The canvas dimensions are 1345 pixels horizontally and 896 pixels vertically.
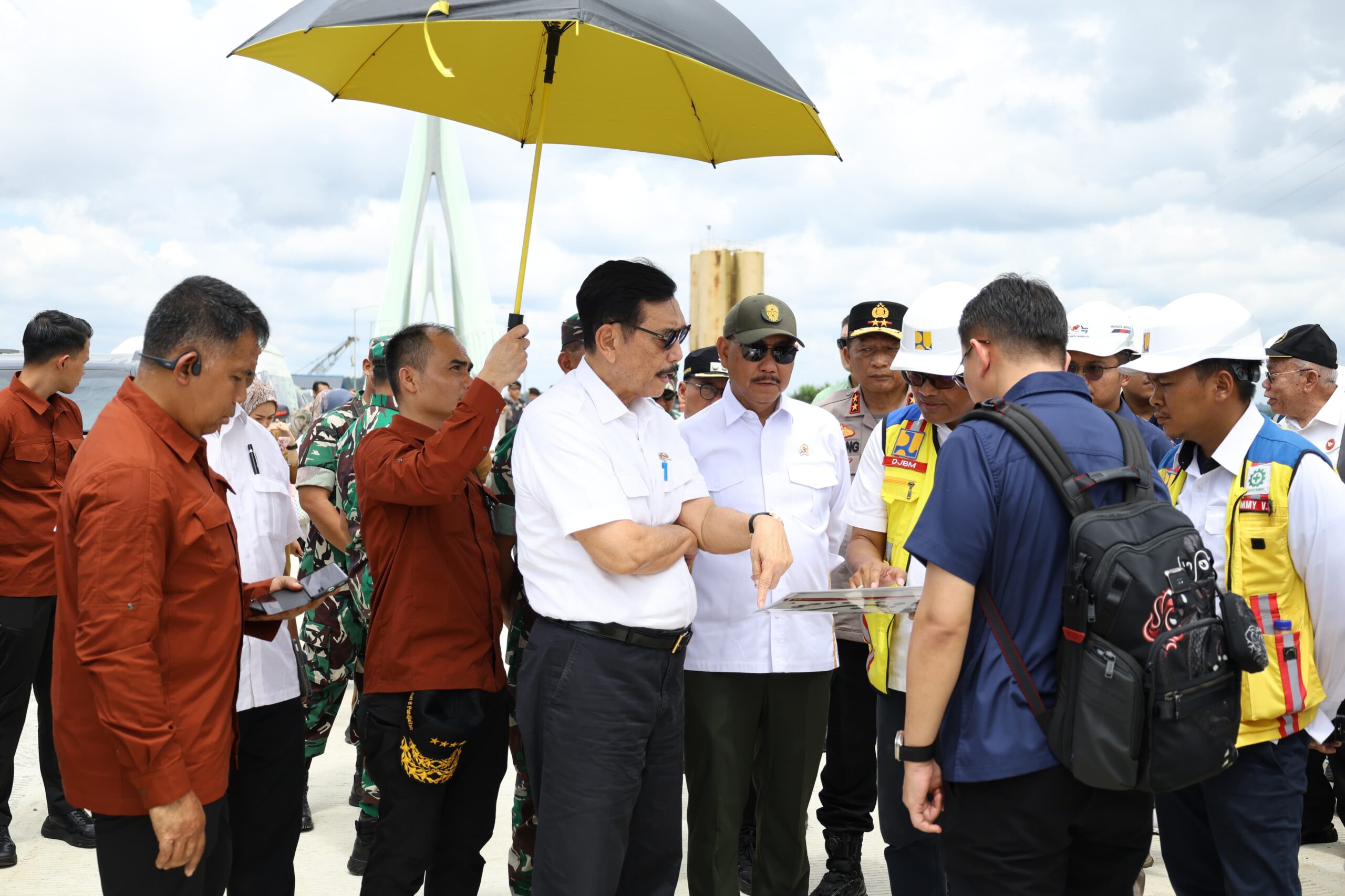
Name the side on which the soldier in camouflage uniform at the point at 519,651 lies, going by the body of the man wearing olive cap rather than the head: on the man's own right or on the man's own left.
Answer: on the man's own right

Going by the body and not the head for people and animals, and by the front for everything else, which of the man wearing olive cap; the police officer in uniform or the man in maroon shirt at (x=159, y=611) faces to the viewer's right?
the man in maroon shirt

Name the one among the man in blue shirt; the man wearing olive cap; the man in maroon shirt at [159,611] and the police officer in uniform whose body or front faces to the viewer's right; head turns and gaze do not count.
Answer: the man in maroon shirt

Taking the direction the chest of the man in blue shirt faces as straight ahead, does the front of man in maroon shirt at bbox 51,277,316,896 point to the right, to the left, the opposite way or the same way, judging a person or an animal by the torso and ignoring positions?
to the right

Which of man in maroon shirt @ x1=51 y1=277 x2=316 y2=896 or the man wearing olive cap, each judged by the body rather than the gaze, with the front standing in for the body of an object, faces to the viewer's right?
the man in maroon shirt

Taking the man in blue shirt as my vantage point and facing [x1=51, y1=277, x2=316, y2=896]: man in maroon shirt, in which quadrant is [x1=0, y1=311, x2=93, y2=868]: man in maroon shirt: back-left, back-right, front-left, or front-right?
front-right

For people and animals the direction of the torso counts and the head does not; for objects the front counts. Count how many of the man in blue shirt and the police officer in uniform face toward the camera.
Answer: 1

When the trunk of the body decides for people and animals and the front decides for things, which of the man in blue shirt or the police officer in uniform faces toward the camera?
the police officer in uniform

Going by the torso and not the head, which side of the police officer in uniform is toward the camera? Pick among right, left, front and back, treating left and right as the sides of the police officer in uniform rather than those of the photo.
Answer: front

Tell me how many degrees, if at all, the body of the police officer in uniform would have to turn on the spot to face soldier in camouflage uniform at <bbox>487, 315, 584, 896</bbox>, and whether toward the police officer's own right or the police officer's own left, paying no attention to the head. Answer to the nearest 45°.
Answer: approximately 45° to the police officer's own right

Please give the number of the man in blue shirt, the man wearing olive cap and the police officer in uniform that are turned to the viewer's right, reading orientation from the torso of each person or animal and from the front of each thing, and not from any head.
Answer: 0

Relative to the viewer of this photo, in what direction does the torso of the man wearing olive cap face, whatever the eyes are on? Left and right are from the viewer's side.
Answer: facing the viewer

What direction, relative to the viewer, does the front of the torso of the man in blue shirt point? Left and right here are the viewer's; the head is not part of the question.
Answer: facing away from the viewer and to the left of the viewer

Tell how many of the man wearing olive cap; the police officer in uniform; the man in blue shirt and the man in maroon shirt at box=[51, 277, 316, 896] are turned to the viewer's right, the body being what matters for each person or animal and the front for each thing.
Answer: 1

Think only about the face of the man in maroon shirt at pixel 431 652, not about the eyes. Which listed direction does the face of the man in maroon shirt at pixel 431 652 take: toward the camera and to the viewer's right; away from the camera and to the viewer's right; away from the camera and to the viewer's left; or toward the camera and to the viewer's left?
toward the camera and to the viewer's right

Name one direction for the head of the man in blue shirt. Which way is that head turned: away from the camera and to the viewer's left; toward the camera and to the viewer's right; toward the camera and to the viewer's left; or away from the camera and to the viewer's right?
away from the camera and to the viewer's left

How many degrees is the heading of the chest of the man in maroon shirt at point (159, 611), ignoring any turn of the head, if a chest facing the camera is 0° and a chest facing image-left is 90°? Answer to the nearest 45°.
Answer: approximately 270°
